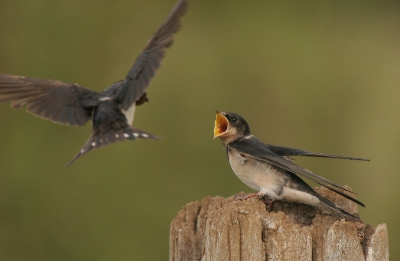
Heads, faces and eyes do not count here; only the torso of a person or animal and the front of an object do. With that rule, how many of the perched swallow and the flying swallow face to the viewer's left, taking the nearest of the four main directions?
1

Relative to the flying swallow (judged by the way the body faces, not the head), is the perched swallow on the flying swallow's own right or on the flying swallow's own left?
on the flying swallow's own right

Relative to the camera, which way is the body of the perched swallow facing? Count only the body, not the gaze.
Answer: to the viewer's left

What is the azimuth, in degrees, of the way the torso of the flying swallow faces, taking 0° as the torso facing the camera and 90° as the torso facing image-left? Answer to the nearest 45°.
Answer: approximately 225°
